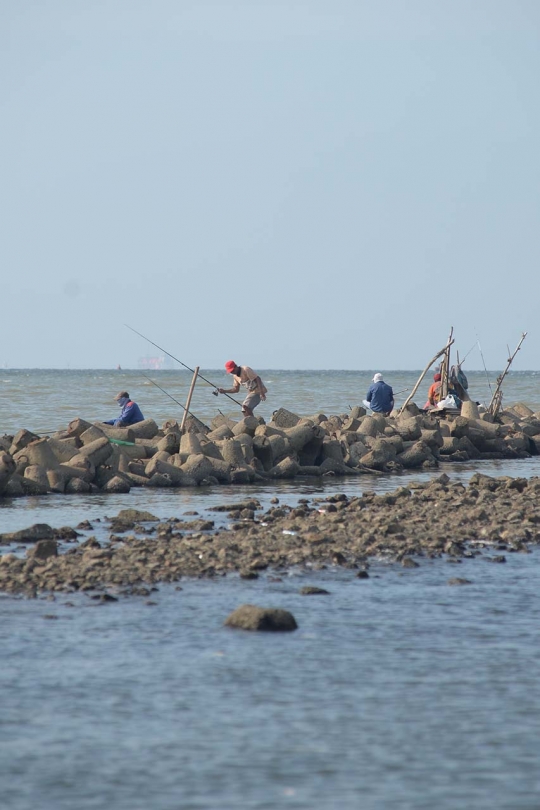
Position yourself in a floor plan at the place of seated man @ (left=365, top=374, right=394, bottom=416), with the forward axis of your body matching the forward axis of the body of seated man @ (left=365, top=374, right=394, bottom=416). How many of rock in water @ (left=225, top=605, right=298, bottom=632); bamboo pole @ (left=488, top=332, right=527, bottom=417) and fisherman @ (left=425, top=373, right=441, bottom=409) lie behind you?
1

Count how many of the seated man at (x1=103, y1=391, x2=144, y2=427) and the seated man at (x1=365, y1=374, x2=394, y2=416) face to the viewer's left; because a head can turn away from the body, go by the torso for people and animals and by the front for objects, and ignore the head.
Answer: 1

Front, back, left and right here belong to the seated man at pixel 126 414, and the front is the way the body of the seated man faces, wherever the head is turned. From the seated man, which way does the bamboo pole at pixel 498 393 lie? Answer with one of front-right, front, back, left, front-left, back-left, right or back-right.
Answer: back-right

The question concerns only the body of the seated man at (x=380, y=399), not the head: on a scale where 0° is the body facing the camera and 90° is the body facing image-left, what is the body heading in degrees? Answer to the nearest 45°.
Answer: approximately 180°

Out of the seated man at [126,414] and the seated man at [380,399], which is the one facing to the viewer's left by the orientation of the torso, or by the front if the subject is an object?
the seated man at [126,414]

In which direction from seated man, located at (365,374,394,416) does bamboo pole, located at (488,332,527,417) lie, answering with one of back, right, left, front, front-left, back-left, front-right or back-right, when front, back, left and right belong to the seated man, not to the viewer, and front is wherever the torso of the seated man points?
front-right

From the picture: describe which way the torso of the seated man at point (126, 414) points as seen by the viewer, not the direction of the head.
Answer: to the viewer's left

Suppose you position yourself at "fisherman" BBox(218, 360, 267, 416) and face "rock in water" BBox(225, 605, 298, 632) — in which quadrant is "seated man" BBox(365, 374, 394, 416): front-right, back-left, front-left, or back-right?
back-left

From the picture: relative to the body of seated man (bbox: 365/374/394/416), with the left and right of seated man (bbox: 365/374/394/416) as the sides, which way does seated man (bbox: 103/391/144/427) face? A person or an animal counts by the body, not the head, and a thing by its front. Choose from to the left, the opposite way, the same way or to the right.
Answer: to the left

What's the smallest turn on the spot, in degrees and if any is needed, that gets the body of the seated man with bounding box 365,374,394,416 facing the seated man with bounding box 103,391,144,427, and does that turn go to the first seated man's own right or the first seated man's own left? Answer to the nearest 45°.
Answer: approximately 135° to the first seated man's own left

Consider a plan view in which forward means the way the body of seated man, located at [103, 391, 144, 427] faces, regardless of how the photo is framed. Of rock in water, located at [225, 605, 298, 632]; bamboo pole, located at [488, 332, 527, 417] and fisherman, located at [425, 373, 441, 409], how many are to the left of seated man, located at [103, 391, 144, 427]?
1

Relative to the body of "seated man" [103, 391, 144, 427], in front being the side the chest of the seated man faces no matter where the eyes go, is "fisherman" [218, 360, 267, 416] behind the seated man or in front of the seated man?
behind

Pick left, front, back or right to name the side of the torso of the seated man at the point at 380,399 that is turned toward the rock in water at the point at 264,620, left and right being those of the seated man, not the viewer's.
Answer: back

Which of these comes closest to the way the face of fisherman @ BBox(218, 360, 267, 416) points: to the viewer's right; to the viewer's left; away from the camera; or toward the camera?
to the viewer's left
